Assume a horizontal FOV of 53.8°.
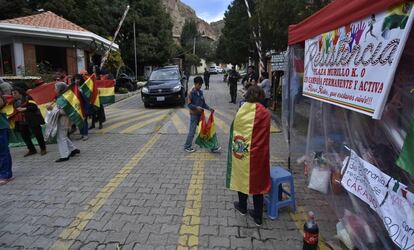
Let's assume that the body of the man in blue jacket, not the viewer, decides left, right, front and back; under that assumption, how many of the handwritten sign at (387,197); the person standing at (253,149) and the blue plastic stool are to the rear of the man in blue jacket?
0

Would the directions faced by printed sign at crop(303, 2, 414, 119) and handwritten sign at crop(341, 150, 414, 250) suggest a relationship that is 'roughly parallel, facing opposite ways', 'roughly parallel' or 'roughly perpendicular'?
roughly parallel

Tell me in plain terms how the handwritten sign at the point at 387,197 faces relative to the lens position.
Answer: facing the viewer and to the left of the viewer

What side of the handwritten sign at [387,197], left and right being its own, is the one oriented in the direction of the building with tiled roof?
right

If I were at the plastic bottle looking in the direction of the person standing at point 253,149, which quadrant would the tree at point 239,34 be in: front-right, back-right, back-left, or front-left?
front-right

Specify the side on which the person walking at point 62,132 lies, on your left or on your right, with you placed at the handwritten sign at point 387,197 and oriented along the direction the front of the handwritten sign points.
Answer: on your right

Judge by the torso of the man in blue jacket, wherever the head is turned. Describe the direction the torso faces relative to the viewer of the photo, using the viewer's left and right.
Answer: facing the viewer and to the right of the viewer

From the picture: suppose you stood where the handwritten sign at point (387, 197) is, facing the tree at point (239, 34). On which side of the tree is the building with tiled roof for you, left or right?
left

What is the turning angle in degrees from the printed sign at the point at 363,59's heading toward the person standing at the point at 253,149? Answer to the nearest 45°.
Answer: approximately 45° to its right

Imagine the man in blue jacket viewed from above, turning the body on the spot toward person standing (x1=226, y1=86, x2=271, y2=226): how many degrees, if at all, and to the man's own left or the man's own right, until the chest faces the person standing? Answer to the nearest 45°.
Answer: approximately 45° to the man's own right

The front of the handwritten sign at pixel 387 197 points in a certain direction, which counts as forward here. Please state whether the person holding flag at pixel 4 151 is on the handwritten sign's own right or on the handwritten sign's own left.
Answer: on the handwritten sign's own right

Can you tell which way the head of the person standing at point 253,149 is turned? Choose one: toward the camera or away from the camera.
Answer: away from the camera

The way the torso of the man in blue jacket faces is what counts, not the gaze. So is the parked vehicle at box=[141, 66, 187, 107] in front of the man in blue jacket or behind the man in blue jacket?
behind

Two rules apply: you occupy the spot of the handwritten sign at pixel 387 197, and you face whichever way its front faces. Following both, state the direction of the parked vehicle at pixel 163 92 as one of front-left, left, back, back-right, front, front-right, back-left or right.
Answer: right

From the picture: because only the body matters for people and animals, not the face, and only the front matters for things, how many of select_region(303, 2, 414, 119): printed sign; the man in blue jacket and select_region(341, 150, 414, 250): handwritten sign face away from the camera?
0

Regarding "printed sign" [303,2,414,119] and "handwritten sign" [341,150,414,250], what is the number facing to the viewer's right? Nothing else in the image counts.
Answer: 0

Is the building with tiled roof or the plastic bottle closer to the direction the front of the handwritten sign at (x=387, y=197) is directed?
the plastic bottle
